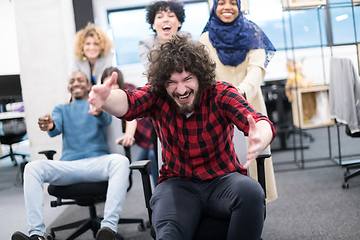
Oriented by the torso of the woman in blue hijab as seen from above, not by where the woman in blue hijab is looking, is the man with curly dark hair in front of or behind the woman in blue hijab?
in front

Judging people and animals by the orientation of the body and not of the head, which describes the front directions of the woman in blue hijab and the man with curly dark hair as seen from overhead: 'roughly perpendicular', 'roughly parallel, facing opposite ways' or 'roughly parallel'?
roughly parallel

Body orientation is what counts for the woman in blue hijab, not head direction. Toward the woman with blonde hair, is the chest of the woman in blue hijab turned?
no

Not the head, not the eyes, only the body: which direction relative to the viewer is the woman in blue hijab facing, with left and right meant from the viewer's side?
facing the viewer

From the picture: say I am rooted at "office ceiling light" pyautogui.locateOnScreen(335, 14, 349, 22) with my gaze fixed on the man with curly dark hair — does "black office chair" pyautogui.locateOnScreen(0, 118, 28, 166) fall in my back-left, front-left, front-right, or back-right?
front-right

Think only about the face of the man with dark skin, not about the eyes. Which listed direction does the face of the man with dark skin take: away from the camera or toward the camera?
toward the camera

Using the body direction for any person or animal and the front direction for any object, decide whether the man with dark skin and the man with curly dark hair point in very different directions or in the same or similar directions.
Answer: same or similar directions
